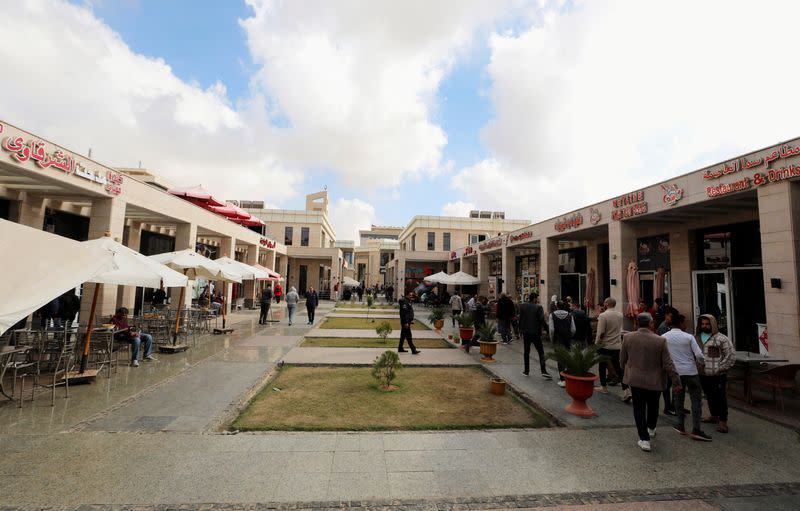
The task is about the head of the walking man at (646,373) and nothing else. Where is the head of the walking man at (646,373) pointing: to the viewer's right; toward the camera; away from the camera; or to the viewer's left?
away from the camera

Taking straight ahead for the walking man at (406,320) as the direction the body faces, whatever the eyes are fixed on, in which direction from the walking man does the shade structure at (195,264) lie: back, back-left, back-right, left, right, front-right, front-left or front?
back

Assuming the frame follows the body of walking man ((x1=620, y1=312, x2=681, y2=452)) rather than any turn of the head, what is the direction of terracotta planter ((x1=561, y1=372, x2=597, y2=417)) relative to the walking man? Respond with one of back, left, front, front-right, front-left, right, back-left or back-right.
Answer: front-left

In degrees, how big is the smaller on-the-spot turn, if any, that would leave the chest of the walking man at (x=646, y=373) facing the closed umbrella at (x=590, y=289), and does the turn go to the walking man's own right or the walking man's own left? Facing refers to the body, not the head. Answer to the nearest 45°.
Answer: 0° — they already face it

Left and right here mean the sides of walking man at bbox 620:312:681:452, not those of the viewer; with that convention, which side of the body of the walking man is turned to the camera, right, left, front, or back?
back

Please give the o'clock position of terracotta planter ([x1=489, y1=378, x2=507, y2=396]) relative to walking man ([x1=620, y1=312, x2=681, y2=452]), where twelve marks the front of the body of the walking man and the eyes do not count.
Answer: The terracotta planter is roughly at 10 o'clock from the walking man.

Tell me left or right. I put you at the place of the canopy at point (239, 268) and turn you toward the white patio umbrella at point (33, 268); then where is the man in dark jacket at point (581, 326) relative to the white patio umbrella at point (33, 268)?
left

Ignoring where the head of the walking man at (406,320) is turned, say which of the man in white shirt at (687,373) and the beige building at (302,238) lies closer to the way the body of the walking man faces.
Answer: the man in white shirt

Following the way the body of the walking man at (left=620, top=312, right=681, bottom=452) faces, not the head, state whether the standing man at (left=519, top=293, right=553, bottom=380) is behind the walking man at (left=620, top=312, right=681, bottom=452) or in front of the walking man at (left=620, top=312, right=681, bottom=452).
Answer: in front
